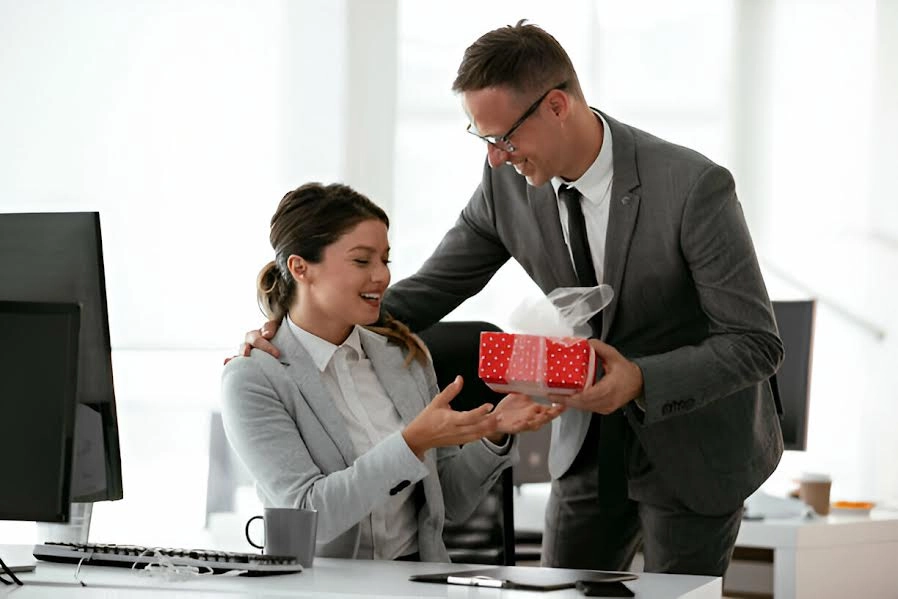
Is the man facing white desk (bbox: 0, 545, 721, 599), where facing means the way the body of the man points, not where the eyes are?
yes

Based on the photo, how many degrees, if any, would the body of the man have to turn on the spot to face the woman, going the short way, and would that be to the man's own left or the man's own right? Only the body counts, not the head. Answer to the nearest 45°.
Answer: approximately 45° to the man's own right

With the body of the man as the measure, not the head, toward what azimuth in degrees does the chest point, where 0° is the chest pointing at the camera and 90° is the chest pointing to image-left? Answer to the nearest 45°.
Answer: approximately 45°

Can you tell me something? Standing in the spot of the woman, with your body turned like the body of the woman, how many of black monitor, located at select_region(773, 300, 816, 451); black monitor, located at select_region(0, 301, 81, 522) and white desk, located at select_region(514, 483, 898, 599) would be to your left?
2

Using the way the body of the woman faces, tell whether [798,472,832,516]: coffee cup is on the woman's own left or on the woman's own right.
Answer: on the woman's own left

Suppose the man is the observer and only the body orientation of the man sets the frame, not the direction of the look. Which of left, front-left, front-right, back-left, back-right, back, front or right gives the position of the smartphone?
front-left

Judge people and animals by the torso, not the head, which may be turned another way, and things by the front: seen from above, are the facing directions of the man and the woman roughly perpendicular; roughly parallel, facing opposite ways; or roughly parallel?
roughly perpendicular

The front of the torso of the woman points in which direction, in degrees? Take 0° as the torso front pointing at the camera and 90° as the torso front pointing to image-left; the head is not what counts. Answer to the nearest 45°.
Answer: approximately 315°
